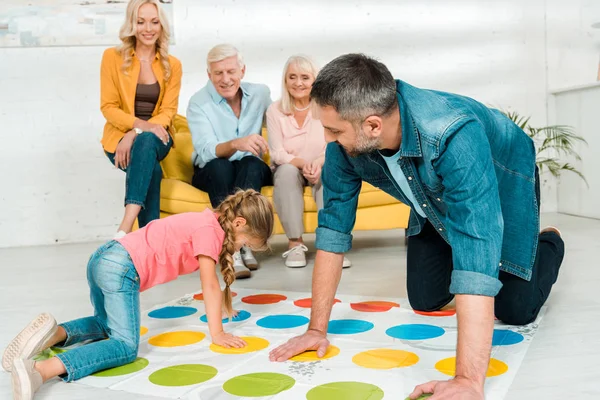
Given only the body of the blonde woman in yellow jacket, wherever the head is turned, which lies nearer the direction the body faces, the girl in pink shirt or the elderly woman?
the girl in pink shirt

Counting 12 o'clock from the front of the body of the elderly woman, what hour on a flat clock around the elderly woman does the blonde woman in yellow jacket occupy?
The blonde woman in yellow jacket is roughly at 3 o'clock from the elderly woman.

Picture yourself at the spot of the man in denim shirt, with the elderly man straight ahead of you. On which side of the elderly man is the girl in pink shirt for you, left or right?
left

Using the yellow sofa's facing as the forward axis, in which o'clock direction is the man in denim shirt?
The man in denim shirt is roughly at 12 o'clock from the yellow sofa.

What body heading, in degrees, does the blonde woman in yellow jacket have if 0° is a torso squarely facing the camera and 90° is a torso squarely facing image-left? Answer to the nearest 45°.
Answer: approximately 0°
